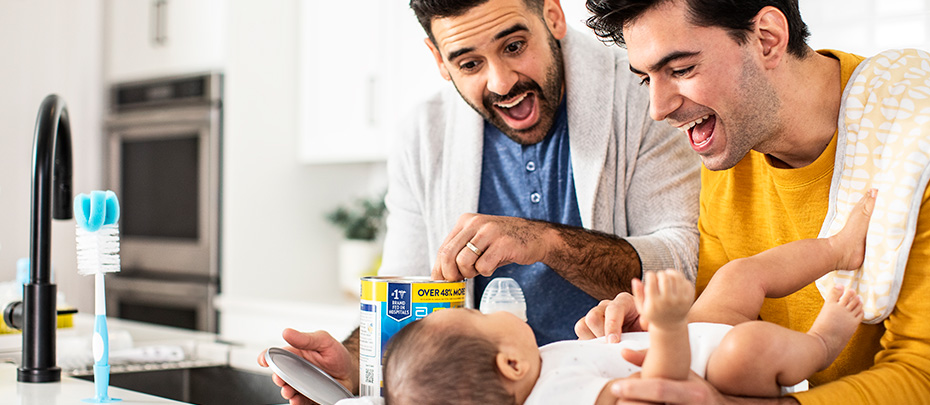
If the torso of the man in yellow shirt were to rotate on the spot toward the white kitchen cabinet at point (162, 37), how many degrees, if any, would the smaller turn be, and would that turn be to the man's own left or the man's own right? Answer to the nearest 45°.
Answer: approximately 90° to the man's own right

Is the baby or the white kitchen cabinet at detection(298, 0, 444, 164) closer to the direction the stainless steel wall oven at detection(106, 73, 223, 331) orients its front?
the baby

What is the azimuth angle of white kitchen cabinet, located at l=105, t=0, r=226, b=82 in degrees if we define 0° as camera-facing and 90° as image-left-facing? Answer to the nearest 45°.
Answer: approximately 45°

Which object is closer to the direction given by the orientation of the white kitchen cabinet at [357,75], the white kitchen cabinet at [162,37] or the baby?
the baby

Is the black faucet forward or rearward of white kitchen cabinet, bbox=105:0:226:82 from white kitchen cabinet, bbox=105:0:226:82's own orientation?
forward

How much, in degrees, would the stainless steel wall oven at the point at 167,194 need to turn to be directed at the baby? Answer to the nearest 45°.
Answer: approximately 45° to its left

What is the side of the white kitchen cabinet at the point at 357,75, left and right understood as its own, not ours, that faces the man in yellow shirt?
front

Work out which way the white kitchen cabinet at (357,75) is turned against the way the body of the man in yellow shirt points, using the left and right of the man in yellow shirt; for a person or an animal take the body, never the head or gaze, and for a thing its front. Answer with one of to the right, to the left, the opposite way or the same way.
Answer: to the left

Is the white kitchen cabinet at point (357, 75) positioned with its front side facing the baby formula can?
yes

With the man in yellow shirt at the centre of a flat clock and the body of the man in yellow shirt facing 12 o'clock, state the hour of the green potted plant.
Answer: The green potted plant is roughly at 3 o'clock from the man in yellow shirt.

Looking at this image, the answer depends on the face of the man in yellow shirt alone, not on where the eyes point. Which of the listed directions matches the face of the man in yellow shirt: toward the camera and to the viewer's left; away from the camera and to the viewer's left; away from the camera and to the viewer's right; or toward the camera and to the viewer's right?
toward the camera and to the viewer's left

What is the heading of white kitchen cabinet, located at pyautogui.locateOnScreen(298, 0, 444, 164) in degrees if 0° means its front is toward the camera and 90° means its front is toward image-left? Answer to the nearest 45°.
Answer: approximately 0°

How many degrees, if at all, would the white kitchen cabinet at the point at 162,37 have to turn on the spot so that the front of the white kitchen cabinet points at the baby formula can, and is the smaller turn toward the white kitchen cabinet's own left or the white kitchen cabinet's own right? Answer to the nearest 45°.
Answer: approximately 45° to the white kitchen cabinet's own left
